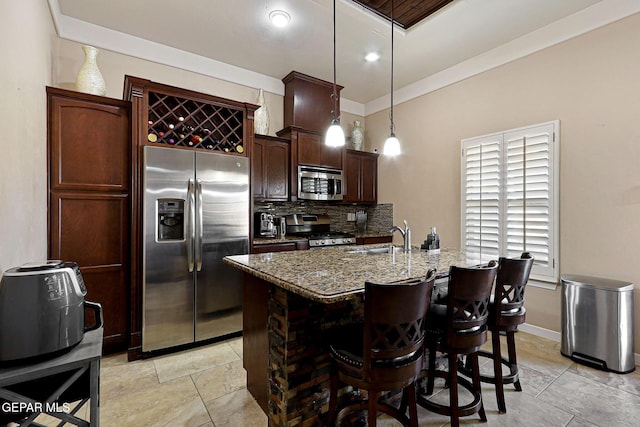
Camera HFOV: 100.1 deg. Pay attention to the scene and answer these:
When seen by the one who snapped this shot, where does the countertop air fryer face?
facing to the right of the viewer

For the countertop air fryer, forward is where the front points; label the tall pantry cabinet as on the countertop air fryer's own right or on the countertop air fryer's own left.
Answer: on the countertop air fryer's own left

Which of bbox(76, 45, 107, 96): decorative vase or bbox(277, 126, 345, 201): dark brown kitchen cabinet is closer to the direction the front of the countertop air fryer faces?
the dark brown kitchen cabinet

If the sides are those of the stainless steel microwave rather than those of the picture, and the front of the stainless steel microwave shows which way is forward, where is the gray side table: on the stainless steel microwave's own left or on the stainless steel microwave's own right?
on the stainless steel microwave's own right

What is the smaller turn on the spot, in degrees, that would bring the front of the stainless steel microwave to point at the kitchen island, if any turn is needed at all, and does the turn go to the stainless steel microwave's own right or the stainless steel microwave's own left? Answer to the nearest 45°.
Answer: approximately 45° to the stainless steel microwave's own right

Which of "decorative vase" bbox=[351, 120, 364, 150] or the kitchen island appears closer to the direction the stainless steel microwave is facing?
the kitchen island

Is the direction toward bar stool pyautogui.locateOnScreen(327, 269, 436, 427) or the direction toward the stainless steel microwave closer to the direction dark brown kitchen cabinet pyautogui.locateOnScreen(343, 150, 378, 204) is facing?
the bar stool

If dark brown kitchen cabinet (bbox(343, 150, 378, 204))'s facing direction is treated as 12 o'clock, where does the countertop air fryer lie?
The countertop air fryer is roughly at 2 o'clock from the dark brown kitchen cabinet.

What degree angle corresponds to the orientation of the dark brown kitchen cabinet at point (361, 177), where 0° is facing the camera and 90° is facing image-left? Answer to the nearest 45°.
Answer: approximately 315°

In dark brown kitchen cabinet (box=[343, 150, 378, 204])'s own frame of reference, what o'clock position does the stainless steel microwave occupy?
The stainless steel microwave is roughly at 3 o'clock from the dark brown kitchen cabinet.

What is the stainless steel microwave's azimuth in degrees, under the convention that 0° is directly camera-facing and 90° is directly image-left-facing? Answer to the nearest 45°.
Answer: approximately 315°

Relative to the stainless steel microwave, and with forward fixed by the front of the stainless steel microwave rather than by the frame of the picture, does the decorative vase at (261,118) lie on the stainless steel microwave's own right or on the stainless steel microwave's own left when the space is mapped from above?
on the stainless steel microwave's own right

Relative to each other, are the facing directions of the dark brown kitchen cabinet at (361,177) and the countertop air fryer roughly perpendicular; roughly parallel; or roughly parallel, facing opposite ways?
roughly perpendicular

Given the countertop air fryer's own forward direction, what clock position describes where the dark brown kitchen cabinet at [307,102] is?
The dark brown kitchen cabinet is roughly at 11 o'clock from the countertop air fryer.
